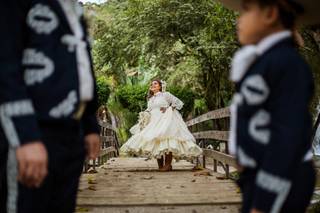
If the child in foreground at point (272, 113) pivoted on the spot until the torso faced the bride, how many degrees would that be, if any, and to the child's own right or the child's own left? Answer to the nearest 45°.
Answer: approximately 90° to the child's own right

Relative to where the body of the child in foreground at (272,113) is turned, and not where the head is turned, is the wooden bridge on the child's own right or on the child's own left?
on the child's own right

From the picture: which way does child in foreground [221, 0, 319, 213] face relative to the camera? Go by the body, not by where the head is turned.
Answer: to the viewer's left

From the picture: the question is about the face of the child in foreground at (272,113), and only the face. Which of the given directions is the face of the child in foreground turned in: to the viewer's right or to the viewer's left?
to the viewer's left
